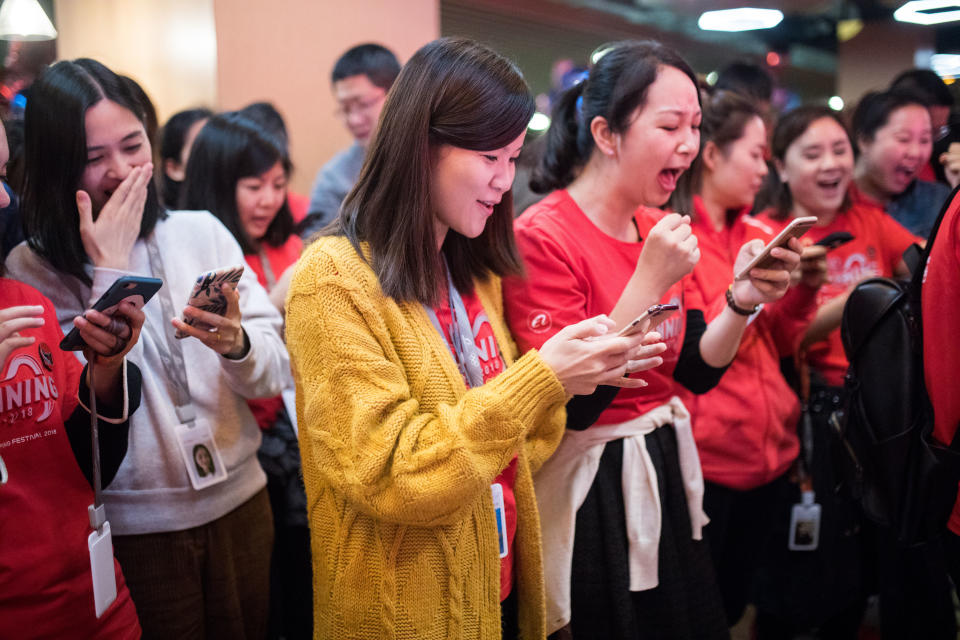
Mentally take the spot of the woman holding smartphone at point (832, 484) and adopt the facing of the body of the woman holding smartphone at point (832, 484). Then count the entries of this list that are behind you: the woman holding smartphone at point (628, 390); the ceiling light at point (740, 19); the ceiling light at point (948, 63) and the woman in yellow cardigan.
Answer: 2

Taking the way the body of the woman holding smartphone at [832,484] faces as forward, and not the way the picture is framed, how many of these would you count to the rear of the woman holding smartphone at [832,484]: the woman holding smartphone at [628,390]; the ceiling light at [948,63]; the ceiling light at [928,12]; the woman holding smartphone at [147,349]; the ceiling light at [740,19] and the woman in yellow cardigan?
3

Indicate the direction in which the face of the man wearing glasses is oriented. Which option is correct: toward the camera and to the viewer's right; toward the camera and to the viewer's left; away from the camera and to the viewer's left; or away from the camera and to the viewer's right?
toward the camera and to the viewer's left

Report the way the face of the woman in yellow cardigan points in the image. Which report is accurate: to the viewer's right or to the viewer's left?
to the viewer's right

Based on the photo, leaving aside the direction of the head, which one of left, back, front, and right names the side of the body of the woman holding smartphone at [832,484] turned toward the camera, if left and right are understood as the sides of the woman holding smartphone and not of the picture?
front

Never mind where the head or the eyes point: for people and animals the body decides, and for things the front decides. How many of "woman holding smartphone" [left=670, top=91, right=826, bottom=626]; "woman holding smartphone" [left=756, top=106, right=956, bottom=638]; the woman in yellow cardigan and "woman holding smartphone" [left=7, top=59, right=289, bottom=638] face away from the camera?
0

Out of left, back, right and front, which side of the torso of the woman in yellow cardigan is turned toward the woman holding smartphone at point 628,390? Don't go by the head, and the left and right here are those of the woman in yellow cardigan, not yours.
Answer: left

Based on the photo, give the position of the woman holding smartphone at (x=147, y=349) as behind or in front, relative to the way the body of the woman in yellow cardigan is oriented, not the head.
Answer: behind

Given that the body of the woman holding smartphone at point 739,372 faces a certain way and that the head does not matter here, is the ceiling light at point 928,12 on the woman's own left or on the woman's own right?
on the woman's own left

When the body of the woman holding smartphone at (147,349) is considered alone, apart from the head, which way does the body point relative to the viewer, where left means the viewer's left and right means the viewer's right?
facing the viewer and to the right of the viewer
